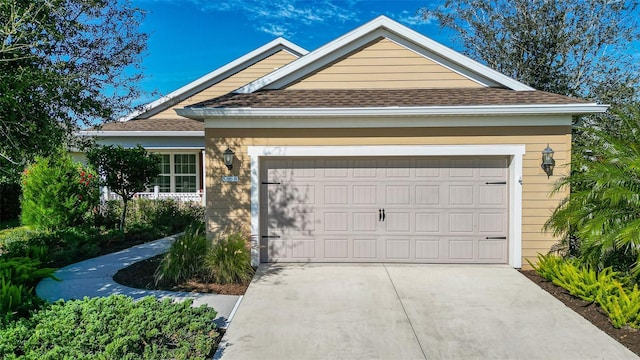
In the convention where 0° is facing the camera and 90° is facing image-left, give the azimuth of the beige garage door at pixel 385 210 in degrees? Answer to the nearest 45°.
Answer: approximately 0°

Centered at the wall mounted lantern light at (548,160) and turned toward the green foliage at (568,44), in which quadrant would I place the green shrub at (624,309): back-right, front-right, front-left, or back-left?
back-right

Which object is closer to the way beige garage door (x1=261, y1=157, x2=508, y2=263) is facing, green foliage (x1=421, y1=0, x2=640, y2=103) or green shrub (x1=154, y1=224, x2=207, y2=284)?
the green shrub

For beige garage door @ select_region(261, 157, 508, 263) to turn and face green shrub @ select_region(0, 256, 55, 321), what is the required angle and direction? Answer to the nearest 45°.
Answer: approximately 45° to its right

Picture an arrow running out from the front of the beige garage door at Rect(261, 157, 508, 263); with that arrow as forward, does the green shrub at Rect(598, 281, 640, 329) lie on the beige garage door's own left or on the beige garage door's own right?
on the beige garage door's own left

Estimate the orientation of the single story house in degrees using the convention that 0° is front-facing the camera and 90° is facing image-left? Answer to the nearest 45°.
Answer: approximately 0°

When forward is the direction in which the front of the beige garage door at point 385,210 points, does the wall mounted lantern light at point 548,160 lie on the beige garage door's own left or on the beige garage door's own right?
on the beige garage door's own left

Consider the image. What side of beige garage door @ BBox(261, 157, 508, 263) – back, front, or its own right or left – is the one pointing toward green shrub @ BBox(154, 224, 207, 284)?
right

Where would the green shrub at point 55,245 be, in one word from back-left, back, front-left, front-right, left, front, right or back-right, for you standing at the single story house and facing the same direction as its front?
right

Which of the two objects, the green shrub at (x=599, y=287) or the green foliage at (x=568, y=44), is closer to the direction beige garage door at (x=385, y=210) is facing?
the green shrub

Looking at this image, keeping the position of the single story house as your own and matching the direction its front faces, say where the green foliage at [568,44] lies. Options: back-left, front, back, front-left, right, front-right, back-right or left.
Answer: back-left

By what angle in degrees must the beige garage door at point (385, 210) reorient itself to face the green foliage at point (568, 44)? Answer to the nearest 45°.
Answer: approximately 135° to its left
